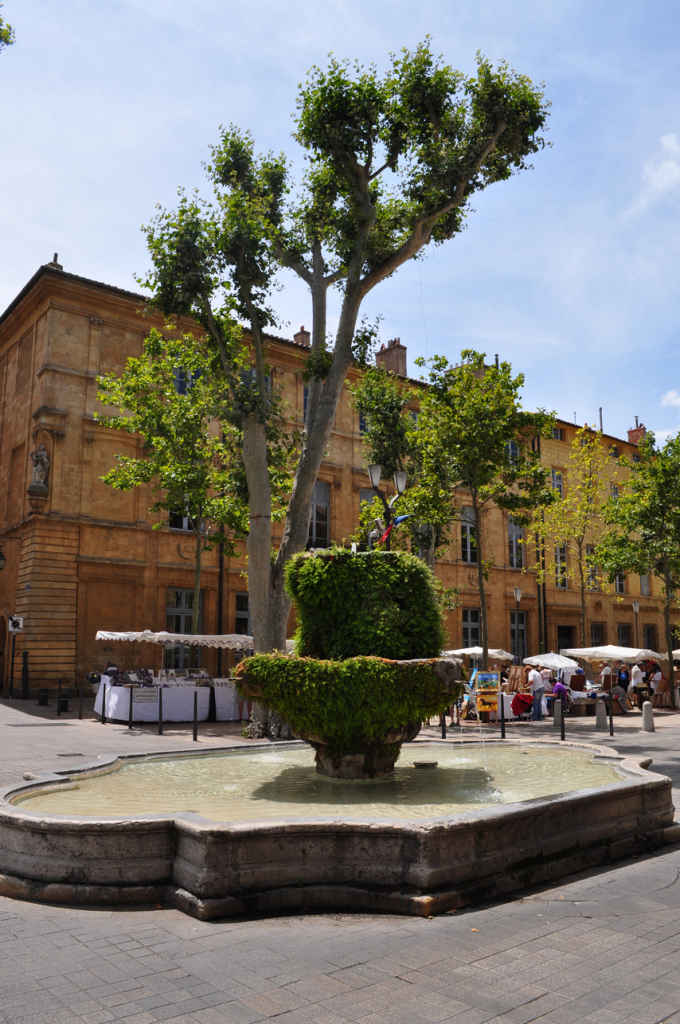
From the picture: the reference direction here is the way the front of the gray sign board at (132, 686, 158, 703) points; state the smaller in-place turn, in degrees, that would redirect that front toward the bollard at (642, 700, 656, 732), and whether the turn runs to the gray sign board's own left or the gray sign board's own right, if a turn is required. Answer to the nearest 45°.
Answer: approximately 90° to the gray sign board's own left

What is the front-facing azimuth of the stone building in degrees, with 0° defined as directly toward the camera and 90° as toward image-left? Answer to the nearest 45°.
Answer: approximately 315°

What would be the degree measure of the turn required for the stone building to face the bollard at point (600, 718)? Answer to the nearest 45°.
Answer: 0° — it already faces it

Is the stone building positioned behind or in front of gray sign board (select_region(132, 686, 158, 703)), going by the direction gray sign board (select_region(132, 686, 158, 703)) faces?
behind

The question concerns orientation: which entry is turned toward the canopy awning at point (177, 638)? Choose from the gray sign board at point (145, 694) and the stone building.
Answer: the stone building

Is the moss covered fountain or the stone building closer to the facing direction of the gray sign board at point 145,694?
the moss covered fountain

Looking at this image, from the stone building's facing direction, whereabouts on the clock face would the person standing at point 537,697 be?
The person standing is roughly at 11 o'clock from the stone building.

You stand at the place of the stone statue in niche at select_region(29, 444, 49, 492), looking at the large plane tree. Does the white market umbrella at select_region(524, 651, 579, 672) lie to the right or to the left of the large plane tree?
left

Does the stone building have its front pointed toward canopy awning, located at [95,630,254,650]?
no
